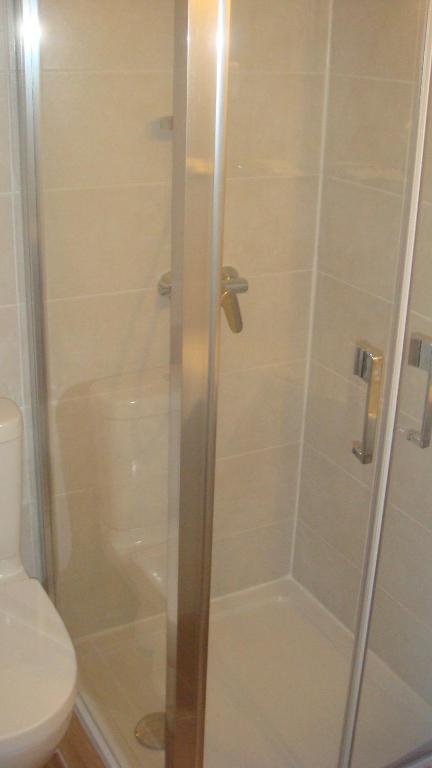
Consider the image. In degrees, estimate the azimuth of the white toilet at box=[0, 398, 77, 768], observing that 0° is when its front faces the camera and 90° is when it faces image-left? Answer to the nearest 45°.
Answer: approximately 315°
